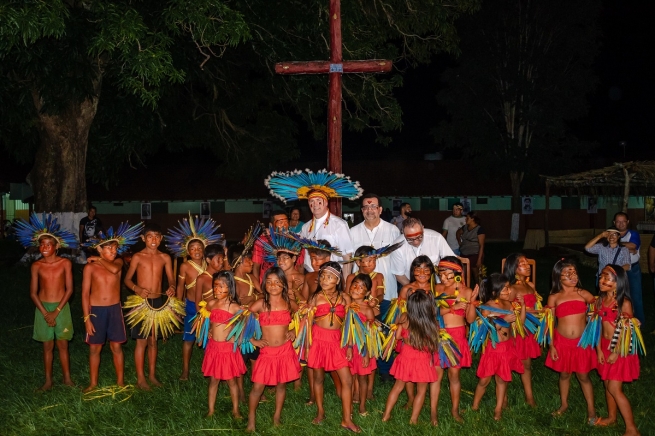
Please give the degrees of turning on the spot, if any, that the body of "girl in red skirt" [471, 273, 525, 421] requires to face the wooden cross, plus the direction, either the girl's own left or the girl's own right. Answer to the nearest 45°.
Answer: approximately 180°

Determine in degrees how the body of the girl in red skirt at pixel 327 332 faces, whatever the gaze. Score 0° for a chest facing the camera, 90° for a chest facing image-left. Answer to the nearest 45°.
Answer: approximately 0°

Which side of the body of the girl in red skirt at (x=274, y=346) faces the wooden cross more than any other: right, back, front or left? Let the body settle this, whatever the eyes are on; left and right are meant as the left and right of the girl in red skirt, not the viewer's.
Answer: back

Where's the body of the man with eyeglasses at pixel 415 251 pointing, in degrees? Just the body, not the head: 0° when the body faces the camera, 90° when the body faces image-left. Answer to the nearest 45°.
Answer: approximately 0°

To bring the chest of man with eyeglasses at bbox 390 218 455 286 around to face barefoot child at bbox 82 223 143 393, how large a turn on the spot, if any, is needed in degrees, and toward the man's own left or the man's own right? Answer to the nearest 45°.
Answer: approximately 90° to the man's own right

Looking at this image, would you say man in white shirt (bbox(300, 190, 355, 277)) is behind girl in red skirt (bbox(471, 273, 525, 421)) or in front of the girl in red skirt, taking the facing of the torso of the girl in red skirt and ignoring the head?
behind

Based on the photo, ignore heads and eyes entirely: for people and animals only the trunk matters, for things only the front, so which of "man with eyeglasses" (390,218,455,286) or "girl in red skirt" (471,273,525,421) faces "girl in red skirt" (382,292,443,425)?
the man with eyeglasses
